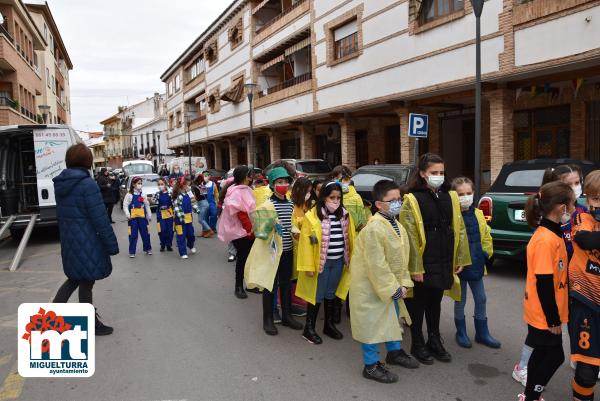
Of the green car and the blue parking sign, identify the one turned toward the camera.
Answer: the blue parking sign

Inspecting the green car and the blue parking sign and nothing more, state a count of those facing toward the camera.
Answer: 1

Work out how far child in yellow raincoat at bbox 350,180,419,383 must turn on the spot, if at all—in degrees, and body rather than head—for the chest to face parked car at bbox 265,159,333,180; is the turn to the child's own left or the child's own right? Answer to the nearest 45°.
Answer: approximately 135° to the child's own left

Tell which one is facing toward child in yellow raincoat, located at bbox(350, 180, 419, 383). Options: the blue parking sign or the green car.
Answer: the blue parking sign

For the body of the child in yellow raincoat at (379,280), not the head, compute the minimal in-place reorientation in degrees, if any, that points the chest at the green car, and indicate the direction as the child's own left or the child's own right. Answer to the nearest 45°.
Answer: approximately 90° to the child's own left

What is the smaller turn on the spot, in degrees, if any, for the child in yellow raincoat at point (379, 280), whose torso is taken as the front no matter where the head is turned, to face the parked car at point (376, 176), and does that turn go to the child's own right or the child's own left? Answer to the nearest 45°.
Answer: approximately 135° to the child's own left

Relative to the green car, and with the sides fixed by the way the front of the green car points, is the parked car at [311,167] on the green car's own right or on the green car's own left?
on the green car's own left

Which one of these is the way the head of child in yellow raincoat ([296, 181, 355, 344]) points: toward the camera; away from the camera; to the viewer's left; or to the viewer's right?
toward the camera

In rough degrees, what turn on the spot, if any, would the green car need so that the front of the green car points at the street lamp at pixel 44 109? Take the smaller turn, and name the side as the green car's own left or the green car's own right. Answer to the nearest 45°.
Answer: approximately 90° to the green car's own left

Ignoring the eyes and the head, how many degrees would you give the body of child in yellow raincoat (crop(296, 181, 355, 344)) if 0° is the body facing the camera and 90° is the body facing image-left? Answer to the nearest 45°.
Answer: approximately 315°

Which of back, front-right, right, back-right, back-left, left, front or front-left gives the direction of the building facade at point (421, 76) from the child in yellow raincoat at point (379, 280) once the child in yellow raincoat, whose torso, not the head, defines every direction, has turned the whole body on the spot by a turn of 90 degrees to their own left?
front-left

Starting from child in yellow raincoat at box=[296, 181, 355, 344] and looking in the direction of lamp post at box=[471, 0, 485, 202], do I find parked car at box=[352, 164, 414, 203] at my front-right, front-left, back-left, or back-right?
front-left

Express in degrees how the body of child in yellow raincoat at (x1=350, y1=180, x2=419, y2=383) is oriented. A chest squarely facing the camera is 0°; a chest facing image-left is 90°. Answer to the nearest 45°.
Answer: approximately 315°

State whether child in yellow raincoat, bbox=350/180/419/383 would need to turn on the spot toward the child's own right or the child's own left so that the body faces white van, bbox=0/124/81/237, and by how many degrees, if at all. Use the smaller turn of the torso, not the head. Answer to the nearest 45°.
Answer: approximately 180°
